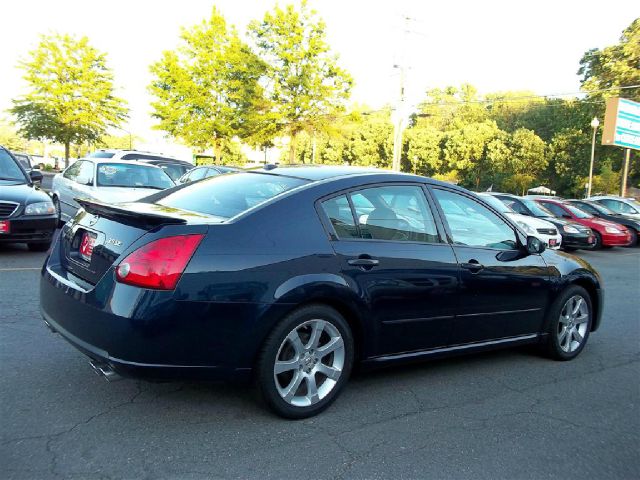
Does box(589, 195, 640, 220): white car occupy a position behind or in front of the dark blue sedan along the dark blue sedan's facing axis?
in front

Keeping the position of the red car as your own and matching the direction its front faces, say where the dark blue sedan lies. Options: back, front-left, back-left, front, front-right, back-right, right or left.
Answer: front-right

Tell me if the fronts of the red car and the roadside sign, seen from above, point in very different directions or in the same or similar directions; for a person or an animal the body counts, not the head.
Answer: same or similar directions

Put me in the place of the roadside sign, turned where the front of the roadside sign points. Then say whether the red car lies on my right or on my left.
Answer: on my right

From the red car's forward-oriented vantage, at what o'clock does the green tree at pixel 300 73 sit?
The green tree is roughly at 6 o'clock from the red car.

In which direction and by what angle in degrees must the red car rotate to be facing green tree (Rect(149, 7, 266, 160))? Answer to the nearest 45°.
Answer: approximately 180°

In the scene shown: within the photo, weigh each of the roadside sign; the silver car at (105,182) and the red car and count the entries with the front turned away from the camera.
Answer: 0

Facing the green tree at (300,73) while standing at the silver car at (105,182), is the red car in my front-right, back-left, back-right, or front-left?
front-right

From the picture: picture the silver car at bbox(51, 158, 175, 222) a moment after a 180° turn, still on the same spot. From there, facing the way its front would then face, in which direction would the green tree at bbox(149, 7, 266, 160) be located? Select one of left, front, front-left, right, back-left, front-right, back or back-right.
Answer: front-right

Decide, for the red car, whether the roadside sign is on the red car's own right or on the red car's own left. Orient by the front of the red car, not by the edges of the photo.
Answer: on the red car's own left

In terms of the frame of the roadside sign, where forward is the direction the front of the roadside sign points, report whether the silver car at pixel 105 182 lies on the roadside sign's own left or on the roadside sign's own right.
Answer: on the roadside sign's own right

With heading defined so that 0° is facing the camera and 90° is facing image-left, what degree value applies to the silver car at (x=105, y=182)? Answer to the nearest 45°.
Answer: approximately 315°

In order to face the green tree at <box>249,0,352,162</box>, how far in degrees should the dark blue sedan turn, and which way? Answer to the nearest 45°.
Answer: approximately 45° to its left

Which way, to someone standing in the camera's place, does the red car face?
facing the viewer and to the right of the viewer

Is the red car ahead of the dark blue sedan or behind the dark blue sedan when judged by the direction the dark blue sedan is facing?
ahead

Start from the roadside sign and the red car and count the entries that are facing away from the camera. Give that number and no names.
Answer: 0

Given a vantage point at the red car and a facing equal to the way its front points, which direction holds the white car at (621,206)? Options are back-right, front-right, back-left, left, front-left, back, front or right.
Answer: back-left

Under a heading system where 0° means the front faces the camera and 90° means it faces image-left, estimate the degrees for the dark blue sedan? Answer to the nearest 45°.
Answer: approximately 225°
